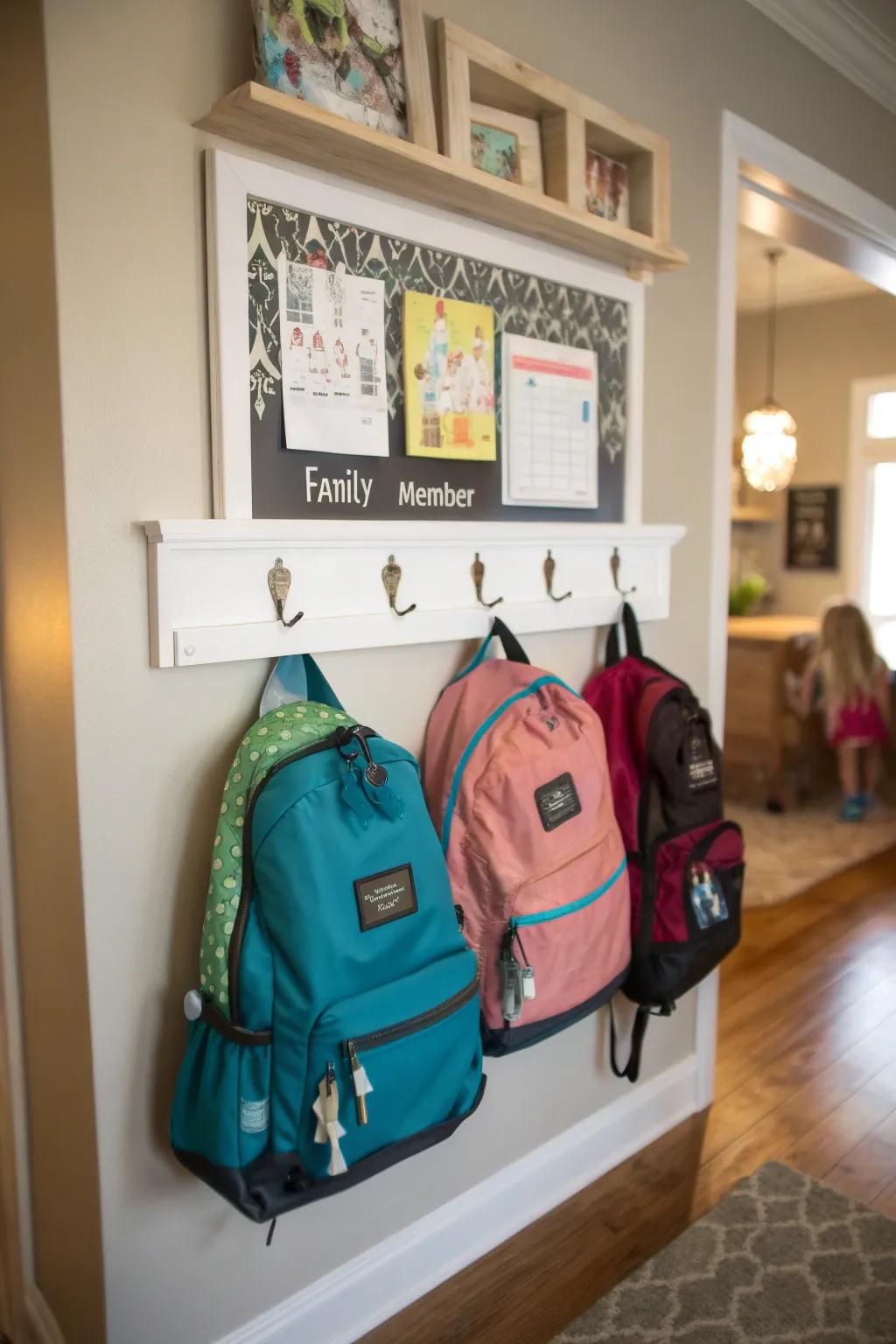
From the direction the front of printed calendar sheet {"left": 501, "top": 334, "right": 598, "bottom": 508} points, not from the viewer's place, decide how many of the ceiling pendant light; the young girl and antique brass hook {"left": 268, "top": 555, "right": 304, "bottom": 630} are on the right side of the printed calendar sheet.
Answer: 1

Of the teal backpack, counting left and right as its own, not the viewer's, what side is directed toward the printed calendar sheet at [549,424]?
left

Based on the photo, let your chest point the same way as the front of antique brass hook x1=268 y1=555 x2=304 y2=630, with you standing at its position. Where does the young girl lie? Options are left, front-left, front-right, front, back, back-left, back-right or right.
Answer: left

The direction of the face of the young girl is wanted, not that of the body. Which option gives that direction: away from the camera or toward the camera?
away from the camera

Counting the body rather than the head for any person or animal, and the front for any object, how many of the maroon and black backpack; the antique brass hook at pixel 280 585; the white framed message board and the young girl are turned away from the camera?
1

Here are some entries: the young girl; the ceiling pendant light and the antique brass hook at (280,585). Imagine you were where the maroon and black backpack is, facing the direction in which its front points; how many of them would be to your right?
1

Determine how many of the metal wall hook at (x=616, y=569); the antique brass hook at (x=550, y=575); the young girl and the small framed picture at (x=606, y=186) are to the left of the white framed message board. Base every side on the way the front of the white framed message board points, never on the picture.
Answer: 4

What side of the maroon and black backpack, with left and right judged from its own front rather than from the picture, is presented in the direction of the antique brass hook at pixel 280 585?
right

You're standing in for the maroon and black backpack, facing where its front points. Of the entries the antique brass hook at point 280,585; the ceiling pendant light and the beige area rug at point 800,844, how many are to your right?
1

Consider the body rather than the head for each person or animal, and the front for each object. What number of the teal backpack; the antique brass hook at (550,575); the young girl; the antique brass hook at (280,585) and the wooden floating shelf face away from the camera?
1

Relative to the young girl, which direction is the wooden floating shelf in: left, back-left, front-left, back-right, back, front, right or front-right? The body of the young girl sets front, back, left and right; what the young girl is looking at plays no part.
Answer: back

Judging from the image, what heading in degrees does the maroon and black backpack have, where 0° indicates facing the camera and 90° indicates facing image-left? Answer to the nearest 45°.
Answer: approximately 315°

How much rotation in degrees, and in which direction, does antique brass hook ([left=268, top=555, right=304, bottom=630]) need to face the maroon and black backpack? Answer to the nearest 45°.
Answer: approximately 90° to its left

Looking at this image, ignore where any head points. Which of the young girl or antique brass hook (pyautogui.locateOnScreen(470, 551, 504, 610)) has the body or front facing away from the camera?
the young girl

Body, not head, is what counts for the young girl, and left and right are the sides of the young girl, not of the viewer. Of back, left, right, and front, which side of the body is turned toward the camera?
back
